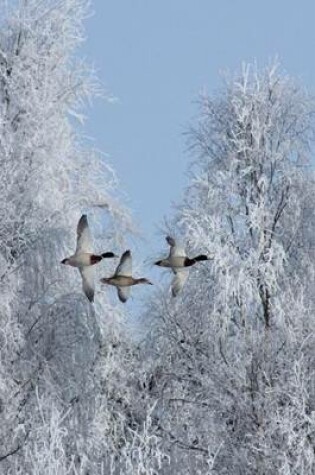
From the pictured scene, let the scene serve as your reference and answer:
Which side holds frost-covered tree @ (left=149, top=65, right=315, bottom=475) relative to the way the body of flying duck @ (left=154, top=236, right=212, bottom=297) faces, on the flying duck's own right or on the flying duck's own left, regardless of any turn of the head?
on the flying duck's own left

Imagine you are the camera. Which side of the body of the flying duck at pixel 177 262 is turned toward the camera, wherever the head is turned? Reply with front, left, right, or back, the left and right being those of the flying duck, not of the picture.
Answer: right
